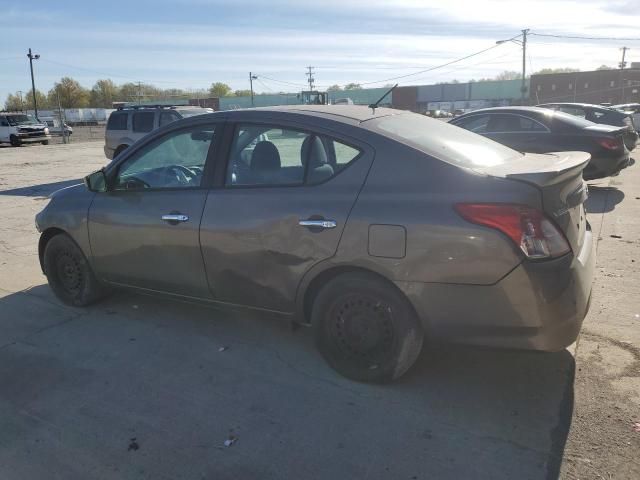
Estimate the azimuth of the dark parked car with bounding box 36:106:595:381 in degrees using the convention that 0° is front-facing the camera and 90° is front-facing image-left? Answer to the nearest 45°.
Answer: approximately 135°

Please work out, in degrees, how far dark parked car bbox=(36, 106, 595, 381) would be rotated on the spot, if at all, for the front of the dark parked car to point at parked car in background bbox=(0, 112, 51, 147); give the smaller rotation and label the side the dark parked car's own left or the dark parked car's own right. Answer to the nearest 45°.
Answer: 0° — it already faces it

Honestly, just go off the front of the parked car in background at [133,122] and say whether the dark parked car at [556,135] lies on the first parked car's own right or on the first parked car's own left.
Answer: on the first parked car's own right

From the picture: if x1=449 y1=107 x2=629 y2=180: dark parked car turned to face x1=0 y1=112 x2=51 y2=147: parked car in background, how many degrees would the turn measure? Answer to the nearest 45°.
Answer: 0° — it already faces it

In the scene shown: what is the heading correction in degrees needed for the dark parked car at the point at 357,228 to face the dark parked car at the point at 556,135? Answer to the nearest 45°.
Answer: approximately 90° to its right

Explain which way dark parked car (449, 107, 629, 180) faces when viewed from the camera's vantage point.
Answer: facing away from the viewer and to the left of the viewer

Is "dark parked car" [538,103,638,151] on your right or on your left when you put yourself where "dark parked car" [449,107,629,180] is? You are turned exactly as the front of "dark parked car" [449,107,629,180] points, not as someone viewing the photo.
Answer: on your right
